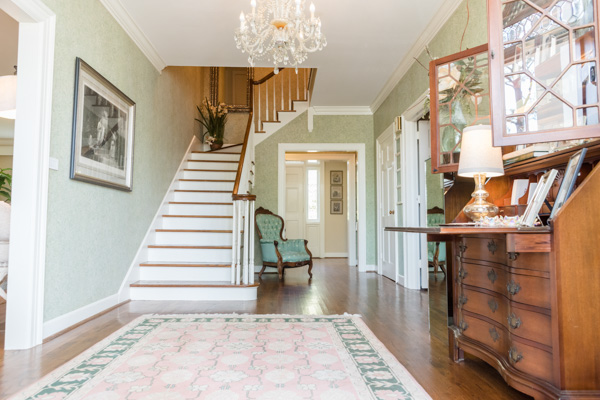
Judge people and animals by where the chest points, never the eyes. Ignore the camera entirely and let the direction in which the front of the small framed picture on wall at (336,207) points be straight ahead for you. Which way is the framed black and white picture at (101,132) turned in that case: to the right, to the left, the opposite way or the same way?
to the left

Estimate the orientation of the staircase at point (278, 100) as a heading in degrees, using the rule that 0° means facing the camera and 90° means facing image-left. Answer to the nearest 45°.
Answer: approximately 90°

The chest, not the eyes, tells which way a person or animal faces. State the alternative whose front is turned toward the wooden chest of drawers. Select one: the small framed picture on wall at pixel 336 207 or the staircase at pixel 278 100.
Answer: the small framed picture on wall

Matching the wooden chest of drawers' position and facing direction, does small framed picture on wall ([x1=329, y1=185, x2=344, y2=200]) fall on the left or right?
on its right

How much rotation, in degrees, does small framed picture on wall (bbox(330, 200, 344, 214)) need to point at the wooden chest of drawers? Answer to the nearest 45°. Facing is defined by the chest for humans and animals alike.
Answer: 0° — it already faces it

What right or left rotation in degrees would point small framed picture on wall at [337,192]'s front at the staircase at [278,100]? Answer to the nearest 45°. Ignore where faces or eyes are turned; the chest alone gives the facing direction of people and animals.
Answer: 0° — it already faces it

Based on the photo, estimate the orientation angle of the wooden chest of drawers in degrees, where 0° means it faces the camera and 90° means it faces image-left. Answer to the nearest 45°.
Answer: approximately 45°

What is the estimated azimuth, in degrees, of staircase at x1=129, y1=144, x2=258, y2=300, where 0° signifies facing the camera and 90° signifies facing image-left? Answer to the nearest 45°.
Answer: approximately 0°

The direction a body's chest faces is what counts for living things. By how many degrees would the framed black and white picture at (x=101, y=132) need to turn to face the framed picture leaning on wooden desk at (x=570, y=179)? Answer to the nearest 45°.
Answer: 0° — it already faces it
